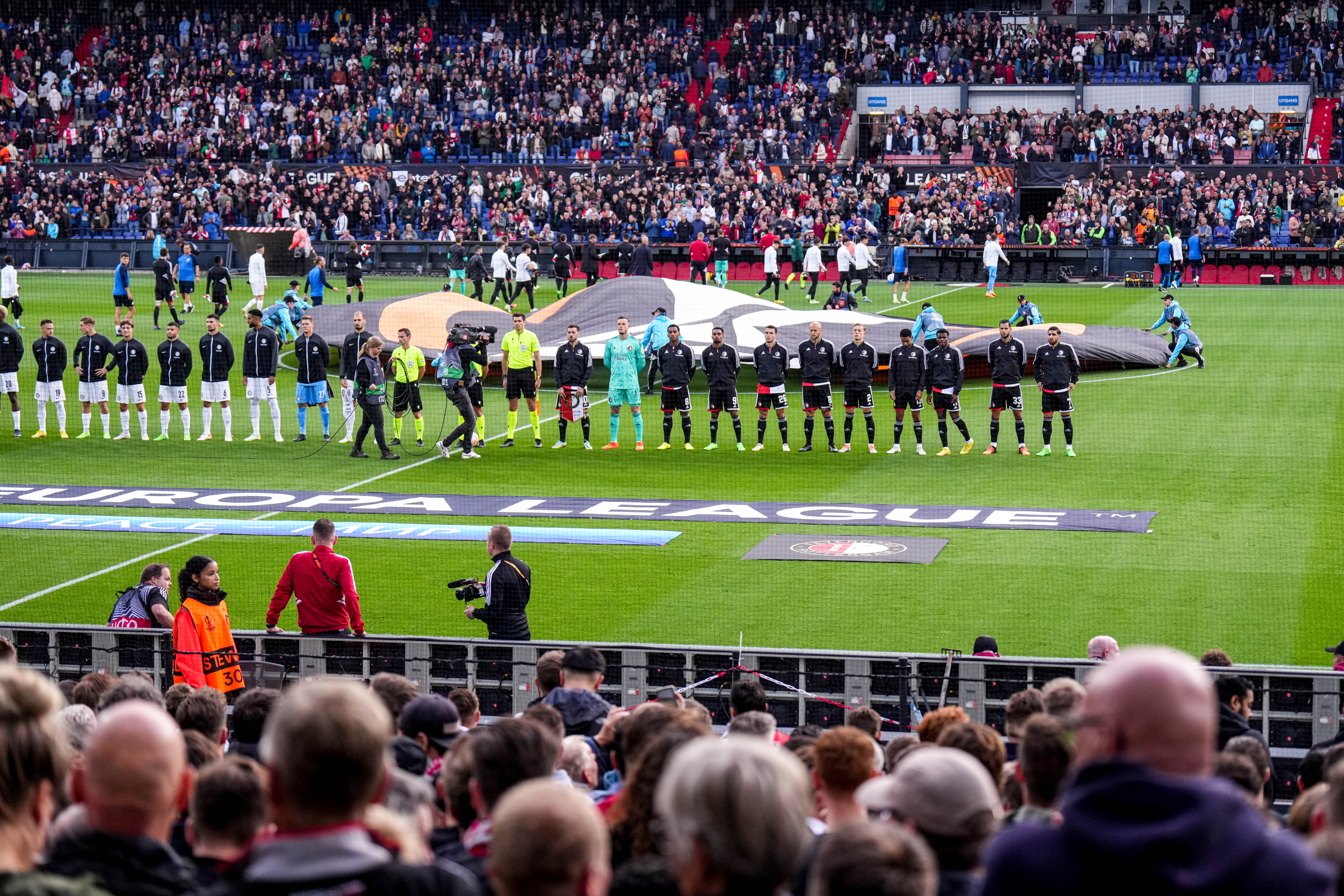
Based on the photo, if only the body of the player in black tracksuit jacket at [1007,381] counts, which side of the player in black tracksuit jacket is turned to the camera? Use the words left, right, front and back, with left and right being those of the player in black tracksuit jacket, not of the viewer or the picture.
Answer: front

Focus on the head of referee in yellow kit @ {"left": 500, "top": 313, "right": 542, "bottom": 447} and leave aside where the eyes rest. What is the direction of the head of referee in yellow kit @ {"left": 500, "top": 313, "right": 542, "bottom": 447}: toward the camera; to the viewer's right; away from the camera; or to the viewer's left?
toward the camera

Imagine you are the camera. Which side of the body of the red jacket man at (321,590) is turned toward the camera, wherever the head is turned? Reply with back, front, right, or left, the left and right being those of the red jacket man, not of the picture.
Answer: back

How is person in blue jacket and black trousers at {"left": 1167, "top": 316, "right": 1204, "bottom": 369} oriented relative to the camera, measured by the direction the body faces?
to the viewer's left

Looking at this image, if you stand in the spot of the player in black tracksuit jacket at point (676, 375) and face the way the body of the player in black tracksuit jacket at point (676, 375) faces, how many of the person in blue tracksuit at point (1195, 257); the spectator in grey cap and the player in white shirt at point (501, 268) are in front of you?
1

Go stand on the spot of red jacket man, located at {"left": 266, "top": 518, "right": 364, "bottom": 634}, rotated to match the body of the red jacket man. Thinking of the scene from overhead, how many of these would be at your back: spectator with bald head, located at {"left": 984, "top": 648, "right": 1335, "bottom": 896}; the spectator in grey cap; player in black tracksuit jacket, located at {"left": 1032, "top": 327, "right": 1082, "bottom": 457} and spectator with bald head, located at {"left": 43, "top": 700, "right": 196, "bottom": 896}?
3

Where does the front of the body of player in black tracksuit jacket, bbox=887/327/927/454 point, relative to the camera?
toward the camera

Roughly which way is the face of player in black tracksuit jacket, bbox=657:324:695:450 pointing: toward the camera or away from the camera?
toward the camera

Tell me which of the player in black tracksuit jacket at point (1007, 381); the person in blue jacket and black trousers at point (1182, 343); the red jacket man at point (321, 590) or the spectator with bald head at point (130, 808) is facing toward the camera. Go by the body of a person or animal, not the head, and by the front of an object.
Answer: the player in black tracksuit jacket

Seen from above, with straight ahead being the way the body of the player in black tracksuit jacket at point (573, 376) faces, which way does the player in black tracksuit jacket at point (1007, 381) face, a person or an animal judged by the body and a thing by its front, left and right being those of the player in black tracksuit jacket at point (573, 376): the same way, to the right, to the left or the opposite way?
the same way

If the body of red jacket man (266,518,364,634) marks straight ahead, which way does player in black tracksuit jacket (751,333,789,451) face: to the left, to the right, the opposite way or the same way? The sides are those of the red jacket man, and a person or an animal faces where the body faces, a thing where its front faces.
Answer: the opposite way

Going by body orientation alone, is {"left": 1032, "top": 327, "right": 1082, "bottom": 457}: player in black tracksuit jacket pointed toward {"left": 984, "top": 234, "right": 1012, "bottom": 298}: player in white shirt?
no

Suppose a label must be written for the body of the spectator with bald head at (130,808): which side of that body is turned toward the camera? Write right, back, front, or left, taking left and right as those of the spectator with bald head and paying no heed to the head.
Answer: back

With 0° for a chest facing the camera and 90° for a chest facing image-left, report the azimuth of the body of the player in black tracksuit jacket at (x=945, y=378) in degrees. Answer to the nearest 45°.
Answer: approximately 0°

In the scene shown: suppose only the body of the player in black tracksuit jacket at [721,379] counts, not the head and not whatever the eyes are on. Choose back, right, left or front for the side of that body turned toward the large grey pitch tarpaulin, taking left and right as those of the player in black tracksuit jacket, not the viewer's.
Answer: back

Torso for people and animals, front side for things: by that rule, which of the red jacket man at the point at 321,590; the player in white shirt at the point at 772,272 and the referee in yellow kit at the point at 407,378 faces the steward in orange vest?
the referee in yellow kit

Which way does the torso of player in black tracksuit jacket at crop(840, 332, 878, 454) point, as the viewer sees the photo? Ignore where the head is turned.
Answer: toward the camera

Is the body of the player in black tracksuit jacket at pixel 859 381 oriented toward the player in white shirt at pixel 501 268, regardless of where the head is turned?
no

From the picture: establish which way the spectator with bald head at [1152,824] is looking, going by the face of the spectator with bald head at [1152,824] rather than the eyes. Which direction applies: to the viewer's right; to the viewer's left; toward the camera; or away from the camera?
away from the camera

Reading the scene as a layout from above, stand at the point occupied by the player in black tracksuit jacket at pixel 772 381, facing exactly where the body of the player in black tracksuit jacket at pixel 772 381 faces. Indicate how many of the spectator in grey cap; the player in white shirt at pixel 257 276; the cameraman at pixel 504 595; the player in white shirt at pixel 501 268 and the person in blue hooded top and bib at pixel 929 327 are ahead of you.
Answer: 2

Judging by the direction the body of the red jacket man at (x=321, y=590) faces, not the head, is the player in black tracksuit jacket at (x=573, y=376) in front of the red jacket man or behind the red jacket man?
in front

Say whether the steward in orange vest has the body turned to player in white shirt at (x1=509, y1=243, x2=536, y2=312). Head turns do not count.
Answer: no
